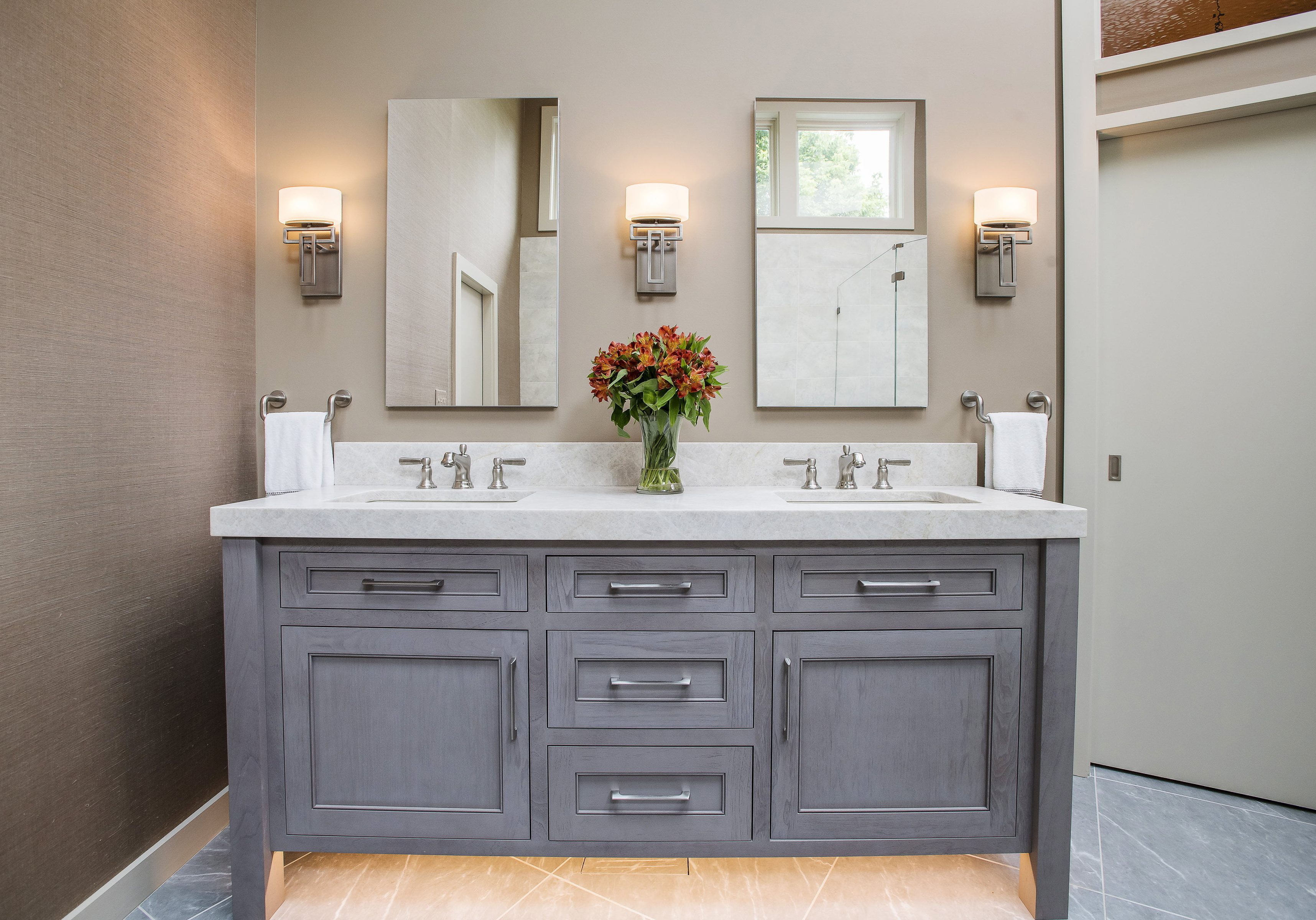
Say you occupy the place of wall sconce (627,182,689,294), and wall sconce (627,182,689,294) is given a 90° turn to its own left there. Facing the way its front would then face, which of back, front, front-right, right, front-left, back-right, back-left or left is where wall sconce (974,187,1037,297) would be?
front

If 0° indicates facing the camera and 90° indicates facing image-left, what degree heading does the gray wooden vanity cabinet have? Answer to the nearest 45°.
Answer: approximately 0°

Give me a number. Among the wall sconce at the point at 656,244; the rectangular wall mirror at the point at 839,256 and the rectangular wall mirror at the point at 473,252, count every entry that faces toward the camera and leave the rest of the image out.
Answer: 3

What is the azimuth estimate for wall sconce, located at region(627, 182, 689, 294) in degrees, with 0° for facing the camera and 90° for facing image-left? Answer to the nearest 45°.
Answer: approximately 0°
